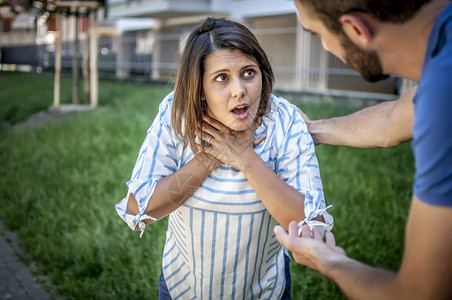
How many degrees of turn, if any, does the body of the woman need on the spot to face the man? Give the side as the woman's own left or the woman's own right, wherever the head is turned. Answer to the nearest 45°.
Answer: approximately 45° to the woman's own left

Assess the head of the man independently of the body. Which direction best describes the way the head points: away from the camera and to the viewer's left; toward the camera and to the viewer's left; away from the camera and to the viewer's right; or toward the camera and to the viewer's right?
away from the camera and to the viewer's left

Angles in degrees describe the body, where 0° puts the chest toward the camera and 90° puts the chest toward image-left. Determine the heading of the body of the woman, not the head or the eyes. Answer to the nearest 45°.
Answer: approximately 0°
